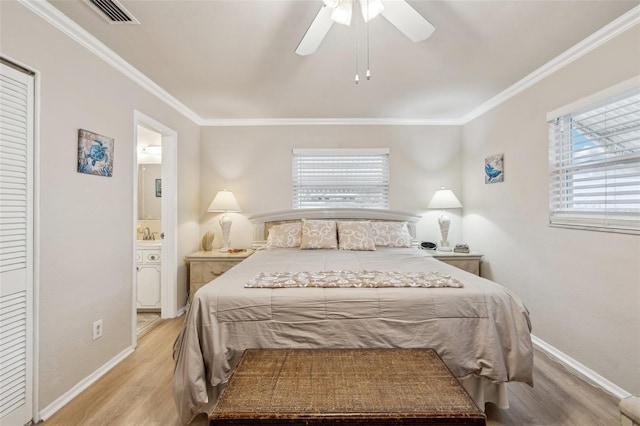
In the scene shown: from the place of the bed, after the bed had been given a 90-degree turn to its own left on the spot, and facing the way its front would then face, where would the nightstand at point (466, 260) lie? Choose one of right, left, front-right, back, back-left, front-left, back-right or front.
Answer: front-left

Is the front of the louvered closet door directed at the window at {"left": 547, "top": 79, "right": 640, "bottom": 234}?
yes

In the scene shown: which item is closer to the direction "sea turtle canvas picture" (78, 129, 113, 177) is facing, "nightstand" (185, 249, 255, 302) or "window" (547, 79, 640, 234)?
the window

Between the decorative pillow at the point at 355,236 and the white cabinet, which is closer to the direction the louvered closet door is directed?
the decorative pillow

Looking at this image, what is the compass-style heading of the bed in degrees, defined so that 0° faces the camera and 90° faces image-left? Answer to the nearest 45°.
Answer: approximately 0°

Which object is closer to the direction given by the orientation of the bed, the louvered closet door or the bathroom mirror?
the louvered closet door

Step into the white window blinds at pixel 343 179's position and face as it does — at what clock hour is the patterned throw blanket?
The patterned throw blanket is roughly at 12 o'clock from the white window blinds.

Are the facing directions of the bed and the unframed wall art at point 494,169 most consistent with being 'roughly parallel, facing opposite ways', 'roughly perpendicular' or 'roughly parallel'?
roughly perpendicular

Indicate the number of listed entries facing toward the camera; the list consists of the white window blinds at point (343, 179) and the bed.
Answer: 2

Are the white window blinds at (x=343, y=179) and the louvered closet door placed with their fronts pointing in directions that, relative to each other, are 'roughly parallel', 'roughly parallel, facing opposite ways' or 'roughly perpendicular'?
roughly perpendicular
